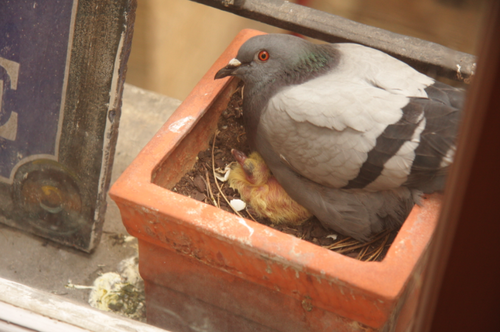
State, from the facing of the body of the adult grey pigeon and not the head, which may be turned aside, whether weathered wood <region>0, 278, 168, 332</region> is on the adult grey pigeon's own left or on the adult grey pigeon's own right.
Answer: on the adult grey pigeon's own left

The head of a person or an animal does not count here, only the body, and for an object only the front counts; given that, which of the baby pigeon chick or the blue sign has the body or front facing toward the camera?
the blue sign

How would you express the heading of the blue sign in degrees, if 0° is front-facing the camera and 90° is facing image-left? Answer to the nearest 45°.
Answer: approximately 0°

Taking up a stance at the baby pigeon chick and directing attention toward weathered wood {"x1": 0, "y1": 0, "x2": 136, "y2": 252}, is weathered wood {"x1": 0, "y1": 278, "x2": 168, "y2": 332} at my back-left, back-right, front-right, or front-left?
front-left

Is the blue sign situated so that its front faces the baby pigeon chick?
no

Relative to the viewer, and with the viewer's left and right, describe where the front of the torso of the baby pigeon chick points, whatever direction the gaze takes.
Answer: facing to the left of the viewer

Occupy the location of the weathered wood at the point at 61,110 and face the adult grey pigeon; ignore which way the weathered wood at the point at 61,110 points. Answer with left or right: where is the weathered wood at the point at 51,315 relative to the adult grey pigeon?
right

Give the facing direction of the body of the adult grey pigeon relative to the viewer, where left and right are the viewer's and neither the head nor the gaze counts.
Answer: facing to the left of the viewer

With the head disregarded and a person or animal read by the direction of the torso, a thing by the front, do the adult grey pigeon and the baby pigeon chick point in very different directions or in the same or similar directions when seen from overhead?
same or similar directions

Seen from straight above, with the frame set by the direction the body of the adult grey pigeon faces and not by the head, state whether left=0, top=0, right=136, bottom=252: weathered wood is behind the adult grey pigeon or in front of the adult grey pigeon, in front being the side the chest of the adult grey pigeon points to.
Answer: in front

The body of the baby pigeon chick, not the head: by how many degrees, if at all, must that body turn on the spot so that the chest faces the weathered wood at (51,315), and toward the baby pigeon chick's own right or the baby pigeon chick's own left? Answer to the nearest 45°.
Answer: approximately 45° to the baby pigeon chick's own left

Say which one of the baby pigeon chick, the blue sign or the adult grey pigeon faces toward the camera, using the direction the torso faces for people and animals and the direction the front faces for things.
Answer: the blue sign

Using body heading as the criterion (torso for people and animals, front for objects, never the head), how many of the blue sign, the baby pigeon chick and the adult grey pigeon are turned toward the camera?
1

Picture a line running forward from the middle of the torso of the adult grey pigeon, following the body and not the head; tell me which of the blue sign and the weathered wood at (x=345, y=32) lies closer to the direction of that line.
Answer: the blue sign
